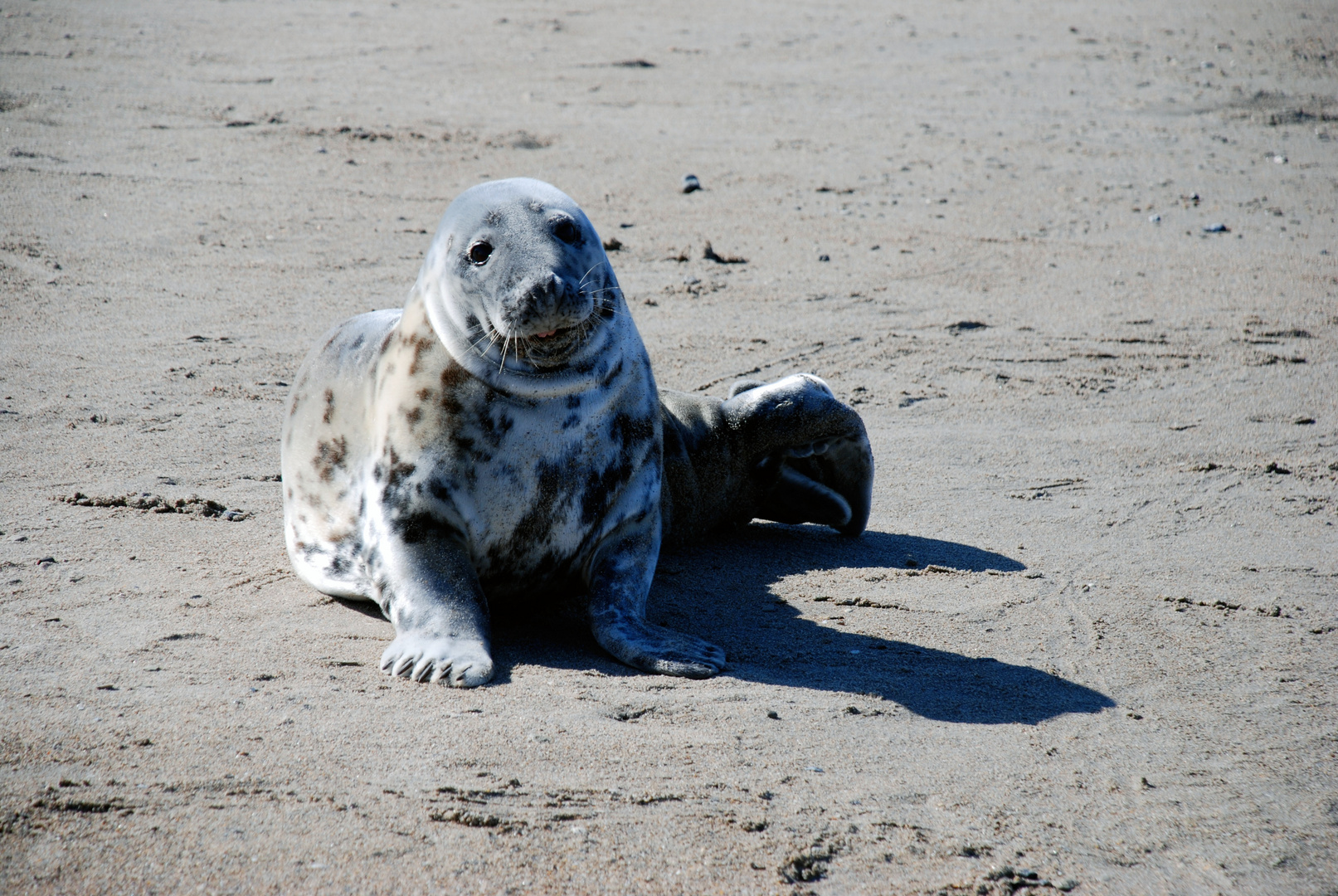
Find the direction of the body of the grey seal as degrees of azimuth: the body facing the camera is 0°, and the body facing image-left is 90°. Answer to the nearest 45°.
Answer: approximately 0°
